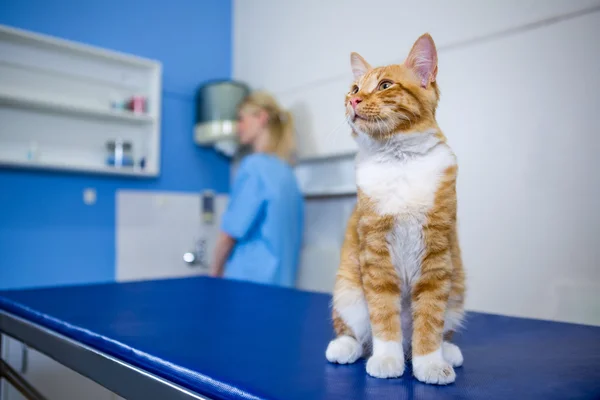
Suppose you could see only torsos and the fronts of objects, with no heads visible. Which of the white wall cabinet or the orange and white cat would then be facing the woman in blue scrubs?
the white wall cabinet

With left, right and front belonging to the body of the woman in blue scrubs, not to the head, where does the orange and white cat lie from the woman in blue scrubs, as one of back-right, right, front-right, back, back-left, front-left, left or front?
back-left

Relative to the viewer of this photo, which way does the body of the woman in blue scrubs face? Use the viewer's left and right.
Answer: facing away from the viewer and to the left of the viewer

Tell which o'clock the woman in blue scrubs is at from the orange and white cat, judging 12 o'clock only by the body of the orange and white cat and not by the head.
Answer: The woman in blue scrubs is roughly at 5 o'clock from the orange and white cat.

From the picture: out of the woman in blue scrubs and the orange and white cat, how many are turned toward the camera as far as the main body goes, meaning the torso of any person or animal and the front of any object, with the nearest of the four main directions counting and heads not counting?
1

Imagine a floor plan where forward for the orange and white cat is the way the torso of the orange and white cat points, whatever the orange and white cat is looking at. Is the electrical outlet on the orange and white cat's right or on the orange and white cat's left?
on the orange and white cat's right

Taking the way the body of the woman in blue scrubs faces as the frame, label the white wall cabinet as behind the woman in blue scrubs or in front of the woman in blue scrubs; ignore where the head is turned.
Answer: in front

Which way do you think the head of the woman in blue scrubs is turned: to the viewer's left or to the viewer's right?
to the viewer's left

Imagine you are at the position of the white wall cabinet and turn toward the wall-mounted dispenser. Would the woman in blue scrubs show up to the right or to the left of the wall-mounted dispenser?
right

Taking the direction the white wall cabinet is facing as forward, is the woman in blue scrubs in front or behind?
in front

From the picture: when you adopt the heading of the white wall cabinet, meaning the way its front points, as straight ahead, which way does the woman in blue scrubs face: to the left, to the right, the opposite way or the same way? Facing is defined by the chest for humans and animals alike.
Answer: the opposite way

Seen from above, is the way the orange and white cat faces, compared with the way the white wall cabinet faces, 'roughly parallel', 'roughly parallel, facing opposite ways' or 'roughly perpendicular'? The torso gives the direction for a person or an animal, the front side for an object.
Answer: roughly perpendicular

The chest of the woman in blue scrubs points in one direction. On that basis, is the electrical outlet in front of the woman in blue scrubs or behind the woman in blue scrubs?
in front
